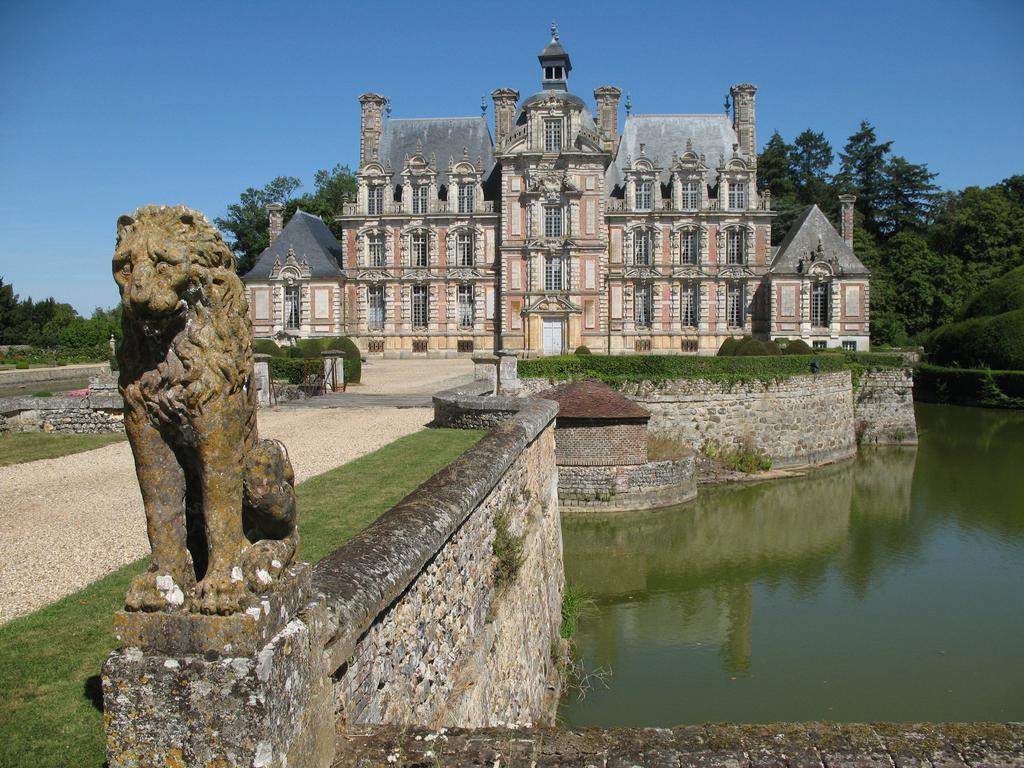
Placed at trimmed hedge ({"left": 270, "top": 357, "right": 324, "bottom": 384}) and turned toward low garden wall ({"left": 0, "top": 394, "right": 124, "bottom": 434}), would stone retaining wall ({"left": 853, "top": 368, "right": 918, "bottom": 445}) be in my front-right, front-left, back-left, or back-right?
back-left

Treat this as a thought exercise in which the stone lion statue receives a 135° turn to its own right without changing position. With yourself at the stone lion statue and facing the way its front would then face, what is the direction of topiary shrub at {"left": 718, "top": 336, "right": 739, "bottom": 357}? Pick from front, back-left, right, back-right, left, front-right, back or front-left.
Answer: front-right

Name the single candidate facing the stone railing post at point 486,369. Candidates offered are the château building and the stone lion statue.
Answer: the château building

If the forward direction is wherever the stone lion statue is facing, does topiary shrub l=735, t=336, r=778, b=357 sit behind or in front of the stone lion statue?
behind

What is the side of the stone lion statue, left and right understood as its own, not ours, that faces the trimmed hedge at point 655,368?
back

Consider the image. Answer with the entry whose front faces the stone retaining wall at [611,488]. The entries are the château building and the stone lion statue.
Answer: the château building

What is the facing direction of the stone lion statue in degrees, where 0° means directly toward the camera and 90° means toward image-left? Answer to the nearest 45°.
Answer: approximately 45°

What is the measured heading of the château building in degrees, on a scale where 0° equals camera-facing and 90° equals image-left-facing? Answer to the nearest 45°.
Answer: approximately 0°

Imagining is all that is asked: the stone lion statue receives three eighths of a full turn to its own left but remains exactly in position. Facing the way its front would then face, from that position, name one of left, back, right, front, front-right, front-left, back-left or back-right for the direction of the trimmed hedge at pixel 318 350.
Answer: left

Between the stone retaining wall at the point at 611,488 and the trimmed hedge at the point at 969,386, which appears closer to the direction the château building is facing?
the stone retaining wall

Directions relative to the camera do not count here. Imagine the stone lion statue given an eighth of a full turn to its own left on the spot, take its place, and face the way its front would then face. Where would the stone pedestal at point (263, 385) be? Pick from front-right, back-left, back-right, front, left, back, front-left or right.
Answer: back

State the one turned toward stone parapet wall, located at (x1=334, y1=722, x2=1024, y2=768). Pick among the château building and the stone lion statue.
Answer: the château building

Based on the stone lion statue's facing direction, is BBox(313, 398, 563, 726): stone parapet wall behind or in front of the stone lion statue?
behind

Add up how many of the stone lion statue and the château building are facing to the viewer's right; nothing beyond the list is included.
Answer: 0

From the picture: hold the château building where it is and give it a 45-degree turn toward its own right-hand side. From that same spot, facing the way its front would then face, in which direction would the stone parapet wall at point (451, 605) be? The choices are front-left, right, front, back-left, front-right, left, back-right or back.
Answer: front-left
